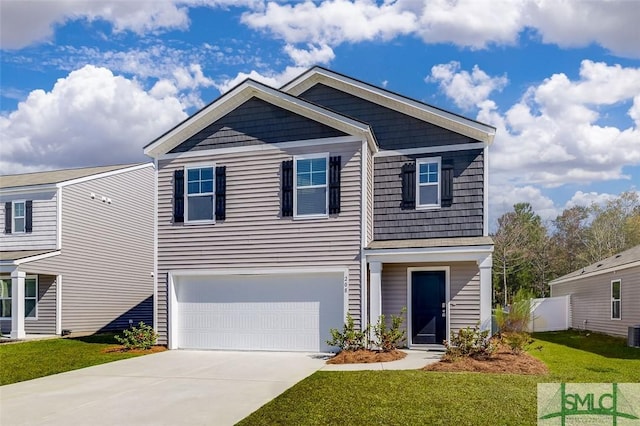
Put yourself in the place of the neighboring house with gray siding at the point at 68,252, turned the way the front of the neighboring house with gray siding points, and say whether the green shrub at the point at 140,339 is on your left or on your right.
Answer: on your left

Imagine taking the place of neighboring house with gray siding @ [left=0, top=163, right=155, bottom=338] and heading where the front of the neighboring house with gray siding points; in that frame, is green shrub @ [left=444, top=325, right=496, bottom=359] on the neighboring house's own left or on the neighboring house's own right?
on the neighboring house's own left

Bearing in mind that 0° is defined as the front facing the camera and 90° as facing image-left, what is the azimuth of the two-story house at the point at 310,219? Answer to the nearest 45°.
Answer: approximately 0°

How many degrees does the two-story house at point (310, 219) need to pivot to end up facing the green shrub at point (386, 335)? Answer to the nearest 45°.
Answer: approximately 45° to its left

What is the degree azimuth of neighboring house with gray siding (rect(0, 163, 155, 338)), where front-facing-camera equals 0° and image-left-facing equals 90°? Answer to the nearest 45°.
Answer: approximately 45°

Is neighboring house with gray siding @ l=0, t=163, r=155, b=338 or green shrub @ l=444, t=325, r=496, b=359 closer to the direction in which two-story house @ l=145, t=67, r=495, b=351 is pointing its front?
the green shrub

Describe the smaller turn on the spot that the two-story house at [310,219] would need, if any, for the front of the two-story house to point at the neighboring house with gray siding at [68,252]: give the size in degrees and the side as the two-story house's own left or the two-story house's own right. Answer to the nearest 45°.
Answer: approximately 135° to the two-story house's own right

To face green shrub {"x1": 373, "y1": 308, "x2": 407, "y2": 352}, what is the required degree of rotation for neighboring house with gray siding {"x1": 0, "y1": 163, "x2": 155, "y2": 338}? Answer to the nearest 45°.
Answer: approximately 90° to its left

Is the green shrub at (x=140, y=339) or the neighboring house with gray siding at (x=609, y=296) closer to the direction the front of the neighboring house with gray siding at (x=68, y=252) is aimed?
the green shrub

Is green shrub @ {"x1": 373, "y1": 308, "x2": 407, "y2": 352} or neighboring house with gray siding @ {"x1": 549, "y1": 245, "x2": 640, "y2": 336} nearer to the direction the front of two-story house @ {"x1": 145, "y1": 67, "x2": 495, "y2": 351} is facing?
the green shrub

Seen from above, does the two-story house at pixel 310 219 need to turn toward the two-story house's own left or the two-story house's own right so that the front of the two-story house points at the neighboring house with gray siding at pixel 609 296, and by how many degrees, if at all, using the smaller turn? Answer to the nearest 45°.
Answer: approximately 135° to the two-story house's own left
